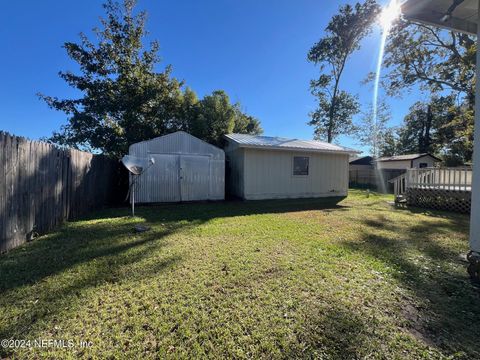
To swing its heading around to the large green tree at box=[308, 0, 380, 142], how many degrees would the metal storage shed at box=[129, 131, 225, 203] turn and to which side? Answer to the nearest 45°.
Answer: approximately 135° to its left

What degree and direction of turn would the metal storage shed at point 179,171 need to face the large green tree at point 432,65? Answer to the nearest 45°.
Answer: approximately 90° to its left

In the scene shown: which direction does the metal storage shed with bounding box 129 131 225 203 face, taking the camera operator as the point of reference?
facing the viewer

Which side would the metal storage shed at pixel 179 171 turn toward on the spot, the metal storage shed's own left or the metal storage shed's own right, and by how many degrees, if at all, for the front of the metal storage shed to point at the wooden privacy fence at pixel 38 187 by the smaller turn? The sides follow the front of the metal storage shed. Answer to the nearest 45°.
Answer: approximately 45° to the metal storage shed's own right

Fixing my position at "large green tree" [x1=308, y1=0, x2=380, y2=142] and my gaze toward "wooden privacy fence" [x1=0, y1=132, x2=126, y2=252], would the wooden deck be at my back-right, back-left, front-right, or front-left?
front-left

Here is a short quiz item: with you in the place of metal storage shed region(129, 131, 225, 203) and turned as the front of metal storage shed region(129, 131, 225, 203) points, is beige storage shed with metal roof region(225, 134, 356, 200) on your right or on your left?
on your left

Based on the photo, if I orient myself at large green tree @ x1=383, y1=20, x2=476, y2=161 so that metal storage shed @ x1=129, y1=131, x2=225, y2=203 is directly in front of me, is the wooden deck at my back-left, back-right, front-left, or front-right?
front-left

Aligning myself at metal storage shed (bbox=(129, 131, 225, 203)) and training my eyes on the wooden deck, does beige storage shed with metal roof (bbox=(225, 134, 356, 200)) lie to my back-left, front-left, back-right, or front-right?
front-left

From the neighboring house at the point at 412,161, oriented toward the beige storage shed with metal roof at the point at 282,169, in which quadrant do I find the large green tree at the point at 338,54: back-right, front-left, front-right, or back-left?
front-right

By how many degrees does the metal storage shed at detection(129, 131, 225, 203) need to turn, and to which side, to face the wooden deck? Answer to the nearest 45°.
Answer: approximately 90° to its left
